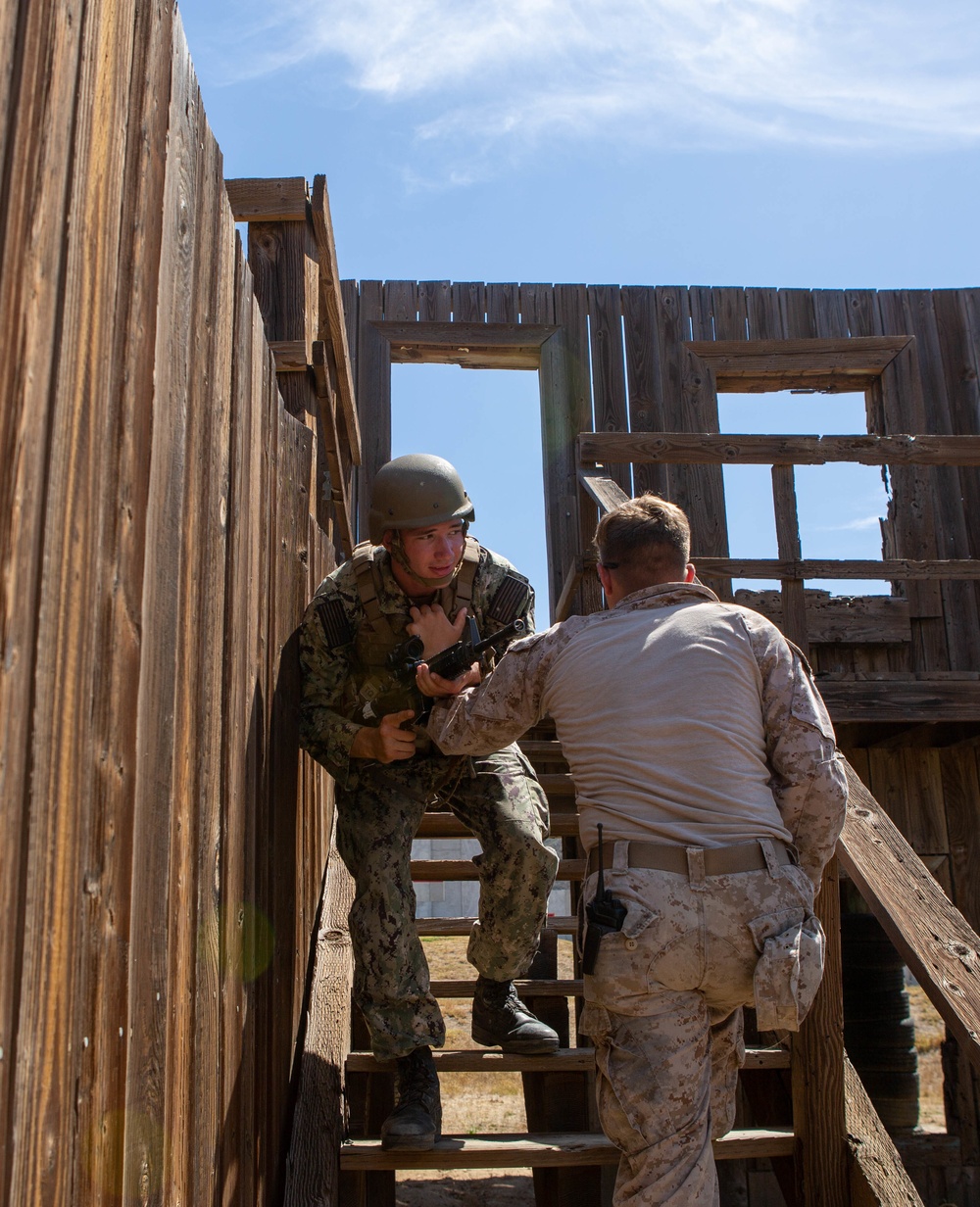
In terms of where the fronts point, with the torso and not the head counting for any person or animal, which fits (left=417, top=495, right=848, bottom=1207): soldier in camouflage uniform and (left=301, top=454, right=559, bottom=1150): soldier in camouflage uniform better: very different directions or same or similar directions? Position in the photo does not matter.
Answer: very different directions

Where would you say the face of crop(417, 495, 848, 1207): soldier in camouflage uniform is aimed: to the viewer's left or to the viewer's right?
to the viewer's left

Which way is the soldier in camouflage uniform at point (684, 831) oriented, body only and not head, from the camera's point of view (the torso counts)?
away from the camera

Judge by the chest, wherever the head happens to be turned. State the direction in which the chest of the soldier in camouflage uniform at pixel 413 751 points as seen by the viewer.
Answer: toward the camera

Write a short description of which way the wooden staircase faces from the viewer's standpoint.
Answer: facing the viewer

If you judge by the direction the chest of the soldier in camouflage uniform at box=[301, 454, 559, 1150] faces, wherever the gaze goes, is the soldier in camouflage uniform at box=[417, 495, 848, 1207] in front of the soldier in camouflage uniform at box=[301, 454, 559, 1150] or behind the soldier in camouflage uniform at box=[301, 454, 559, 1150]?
in front

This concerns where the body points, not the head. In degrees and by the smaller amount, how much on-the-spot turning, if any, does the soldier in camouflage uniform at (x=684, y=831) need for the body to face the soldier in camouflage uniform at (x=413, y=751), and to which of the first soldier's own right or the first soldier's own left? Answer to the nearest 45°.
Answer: approximately 45° to the first soldier's own left

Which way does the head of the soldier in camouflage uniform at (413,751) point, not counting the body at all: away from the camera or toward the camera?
toward the camera

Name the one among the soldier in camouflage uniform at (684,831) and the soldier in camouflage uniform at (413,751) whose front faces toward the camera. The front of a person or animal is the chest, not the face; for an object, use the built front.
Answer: the soldier in camouflage uniform at (413,751)
